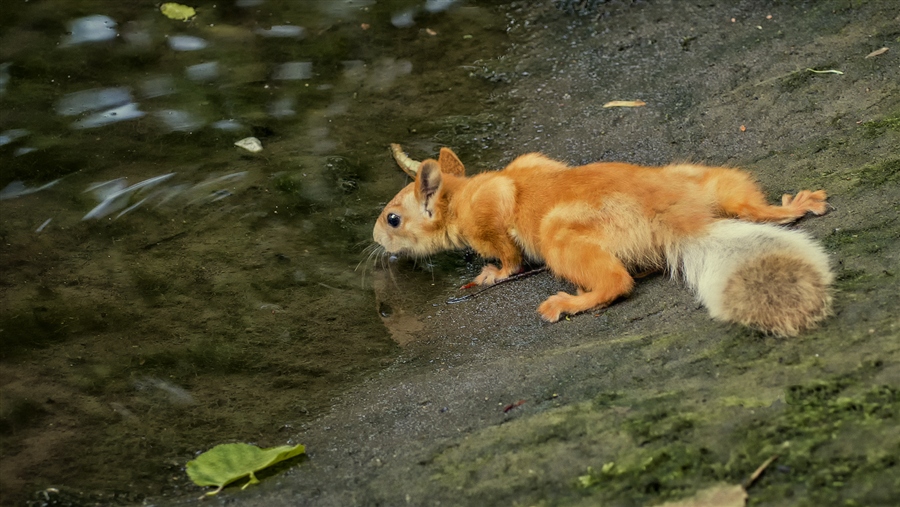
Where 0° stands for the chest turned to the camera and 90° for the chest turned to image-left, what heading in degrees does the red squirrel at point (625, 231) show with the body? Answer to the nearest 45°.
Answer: approximately 90°

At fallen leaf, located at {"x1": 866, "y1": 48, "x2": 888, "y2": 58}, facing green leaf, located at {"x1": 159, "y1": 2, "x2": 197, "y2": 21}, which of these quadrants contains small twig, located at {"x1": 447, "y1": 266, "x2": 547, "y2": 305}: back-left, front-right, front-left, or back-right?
front-left

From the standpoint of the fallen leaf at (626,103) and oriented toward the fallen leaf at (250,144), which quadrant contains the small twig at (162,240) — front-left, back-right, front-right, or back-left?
front-left

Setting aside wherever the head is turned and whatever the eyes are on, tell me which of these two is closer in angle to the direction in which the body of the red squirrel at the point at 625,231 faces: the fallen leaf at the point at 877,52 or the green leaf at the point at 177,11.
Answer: the green leaf

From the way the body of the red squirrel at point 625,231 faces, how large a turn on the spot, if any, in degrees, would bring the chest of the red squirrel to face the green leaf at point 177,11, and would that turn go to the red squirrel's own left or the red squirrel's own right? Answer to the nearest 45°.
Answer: approximately 45° to the red squirrel's own right

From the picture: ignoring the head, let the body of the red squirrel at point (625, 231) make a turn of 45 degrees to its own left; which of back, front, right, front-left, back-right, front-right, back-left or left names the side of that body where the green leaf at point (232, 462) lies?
front

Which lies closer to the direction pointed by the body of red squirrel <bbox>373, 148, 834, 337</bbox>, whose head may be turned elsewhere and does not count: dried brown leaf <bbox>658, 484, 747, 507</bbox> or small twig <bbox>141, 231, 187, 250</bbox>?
the small twig

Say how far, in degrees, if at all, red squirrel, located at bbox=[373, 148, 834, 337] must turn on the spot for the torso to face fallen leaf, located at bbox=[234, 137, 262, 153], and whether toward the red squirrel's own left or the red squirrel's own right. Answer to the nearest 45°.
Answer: approximately 45° to the red squirrel's own right

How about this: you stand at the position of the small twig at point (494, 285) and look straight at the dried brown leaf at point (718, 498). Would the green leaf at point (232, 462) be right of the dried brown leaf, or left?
right

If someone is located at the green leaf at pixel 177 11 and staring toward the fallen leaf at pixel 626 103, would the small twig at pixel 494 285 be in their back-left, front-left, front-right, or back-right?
front-right

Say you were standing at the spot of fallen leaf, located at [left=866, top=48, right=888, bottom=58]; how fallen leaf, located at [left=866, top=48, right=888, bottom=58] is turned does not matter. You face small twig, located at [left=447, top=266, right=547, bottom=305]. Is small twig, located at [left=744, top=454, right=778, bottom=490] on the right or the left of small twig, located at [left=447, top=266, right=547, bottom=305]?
left

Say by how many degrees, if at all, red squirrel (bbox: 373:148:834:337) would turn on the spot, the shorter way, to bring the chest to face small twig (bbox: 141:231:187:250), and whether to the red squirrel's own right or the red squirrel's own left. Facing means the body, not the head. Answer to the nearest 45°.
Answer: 0° — it already faces it

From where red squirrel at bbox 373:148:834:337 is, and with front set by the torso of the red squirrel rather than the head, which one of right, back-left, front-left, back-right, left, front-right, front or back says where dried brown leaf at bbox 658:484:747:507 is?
left

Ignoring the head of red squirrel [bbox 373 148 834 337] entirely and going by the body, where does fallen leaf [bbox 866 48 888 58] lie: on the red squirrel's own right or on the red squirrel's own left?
on the red squirrel's own right

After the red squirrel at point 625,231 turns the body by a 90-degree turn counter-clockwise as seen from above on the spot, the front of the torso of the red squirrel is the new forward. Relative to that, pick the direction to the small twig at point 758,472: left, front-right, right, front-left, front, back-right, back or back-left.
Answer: front

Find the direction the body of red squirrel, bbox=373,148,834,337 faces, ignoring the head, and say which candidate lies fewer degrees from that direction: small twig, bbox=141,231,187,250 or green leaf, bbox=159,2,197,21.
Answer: the small twig

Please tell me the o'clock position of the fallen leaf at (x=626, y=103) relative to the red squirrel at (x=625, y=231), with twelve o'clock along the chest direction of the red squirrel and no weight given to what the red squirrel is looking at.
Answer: The fallen leaf is roughly at 3 o'clock from the red squirrel.
